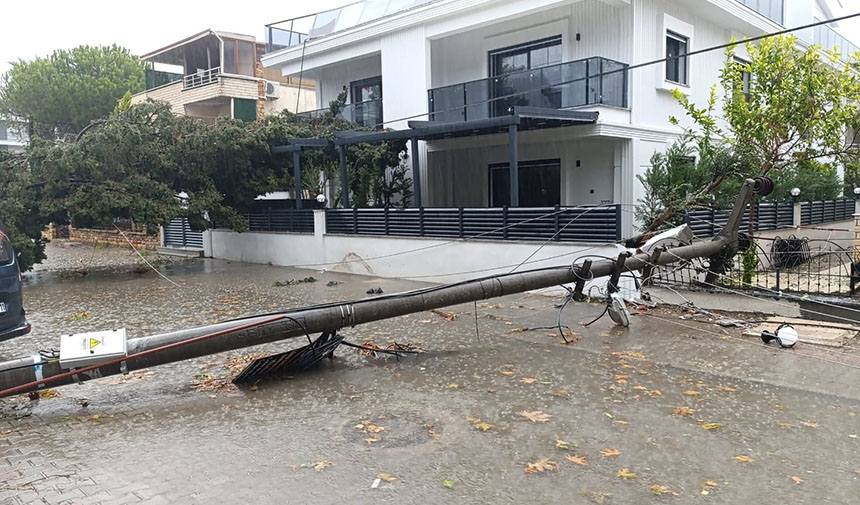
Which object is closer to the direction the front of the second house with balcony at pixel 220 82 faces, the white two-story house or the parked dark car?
the parked dark car

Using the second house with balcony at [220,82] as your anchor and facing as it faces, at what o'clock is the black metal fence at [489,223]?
The black metal fence is roughly at 10 o'clock from the second house with balcony.

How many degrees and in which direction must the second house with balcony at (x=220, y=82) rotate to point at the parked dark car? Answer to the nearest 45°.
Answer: approximately 45° to its left

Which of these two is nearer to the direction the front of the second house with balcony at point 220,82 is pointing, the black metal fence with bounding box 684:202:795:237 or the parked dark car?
the parked dark car

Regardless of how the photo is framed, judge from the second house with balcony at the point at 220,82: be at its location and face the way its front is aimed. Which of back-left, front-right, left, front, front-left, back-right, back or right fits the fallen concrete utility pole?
front-left

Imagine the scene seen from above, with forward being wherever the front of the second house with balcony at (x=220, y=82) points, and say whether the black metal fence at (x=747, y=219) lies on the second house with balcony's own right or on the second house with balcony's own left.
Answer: on the second house with balcony's own left

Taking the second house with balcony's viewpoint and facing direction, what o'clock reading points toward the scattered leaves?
The scattered leaves is roughly at 10 o'clock from the second house with balcony.

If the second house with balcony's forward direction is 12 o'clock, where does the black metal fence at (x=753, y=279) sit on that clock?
The black metal fence is roughly at 10 o'clock from the second house with balcony.

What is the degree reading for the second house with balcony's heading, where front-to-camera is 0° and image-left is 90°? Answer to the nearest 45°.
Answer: approximately 45°

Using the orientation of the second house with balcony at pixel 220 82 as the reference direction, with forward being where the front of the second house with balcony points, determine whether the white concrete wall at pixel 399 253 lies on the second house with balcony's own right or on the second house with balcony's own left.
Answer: on the second house with balcony's own left

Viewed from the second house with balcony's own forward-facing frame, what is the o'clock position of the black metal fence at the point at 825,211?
The black metal fence is roughly at 9 o'clock from the second house with balcony.
